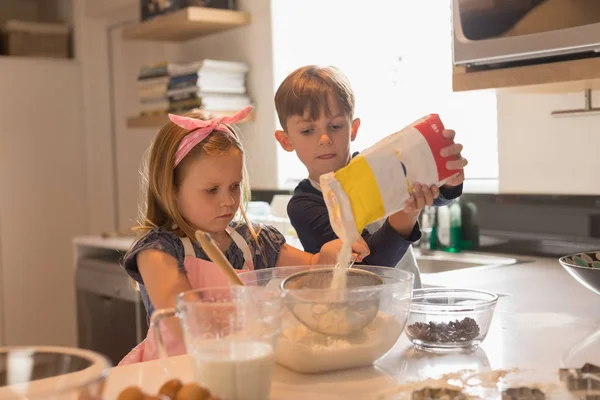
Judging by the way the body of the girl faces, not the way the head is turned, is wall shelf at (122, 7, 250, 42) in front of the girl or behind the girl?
behind

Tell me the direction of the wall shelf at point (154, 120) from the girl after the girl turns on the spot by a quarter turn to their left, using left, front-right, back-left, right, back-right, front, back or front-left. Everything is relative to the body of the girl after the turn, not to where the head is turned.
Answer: front-left

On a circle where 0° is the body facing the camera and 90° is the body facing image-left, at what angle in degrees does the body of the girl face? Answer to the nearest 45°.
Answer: approximately 315°

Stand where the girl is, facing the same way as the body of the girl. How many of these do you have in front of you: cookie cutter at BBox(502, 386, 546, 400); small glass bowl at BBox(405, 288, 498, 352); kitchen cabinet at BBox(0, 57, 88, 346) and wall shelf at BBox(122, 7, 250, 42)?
2

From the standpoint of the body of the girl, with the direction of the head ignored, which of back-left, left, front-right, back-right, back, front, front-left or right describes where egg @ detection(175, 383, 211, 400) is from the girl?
front-right

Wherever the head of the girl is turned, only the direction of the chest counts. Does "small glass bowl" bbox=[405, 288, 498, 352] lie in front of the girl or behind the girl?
in front

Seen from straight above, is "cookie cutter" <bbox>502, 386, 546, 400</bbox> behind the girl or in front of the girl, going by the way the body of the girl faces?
in front

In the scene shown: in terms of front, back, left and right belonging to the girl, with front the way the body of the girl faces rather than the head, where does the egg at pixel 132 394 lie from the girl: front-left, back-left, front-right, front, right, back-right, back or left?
front-right

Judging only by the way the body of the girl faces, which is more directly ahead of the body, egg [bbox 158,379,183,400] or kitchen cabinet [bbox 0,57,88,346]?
the egg

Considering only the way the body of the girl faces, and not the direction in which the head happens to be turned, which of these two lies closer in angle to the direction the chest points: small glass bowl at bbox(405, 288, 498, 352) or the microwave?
the small glass bowl
